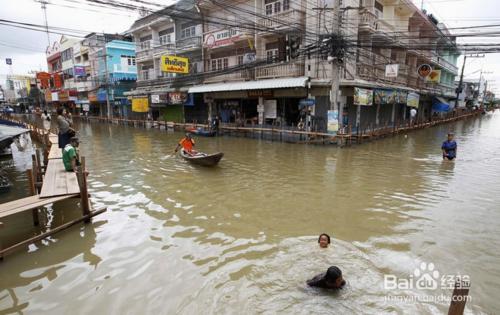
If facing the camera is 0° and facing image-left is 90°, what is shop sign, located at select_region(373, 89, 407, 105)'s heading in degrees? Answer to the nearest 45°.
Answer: approximately 315°

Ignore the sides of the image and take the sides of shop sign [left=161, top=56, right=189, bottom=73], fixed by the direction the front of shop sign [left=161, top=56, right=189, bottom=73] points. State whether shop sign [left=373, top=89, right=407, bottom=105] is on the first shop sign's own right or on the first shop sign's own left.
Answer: on the first shop sign's own left

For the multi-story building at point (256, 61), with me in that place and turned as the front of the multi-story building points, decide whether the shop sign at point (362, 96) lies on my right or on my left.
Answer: on my left

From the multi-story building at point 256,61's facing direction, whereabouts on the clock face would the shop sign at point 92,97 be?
The shop sign is roughly at 3 o'clock from the multi-story building.

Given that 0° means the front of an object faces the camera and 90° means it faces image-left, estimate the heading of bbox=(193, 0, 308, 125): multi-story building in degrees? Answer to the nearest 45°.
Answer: approximately 45°

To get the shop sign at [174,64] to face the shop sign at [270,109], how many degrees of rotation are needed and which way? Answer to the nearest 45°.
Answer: approximately 90° to its left

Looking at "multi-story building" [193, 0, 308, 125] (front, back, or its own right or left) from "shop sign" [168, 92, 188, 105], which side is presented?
right

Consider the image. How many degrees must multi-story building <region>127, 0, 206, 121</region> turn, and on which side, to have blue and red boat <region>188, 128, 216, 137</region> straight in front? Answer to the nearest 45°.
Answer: approximately 45° to its left

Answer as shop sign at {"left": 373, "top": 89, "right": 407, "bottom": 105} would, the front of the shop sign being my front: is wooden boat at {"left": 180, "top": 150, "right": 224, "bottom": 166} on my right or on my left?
on my right

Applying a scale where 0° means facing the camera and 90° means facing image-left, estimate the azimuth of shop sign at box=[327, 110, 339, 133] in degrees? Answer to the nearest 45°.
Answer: approximately 0°

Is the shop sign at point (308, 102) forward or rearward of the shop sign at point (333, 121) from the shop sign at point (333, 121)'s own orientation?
rearward

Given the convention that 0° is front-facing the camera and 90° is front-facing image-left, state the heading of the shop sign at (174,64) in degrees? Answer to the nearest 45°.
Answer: approximately 45°
